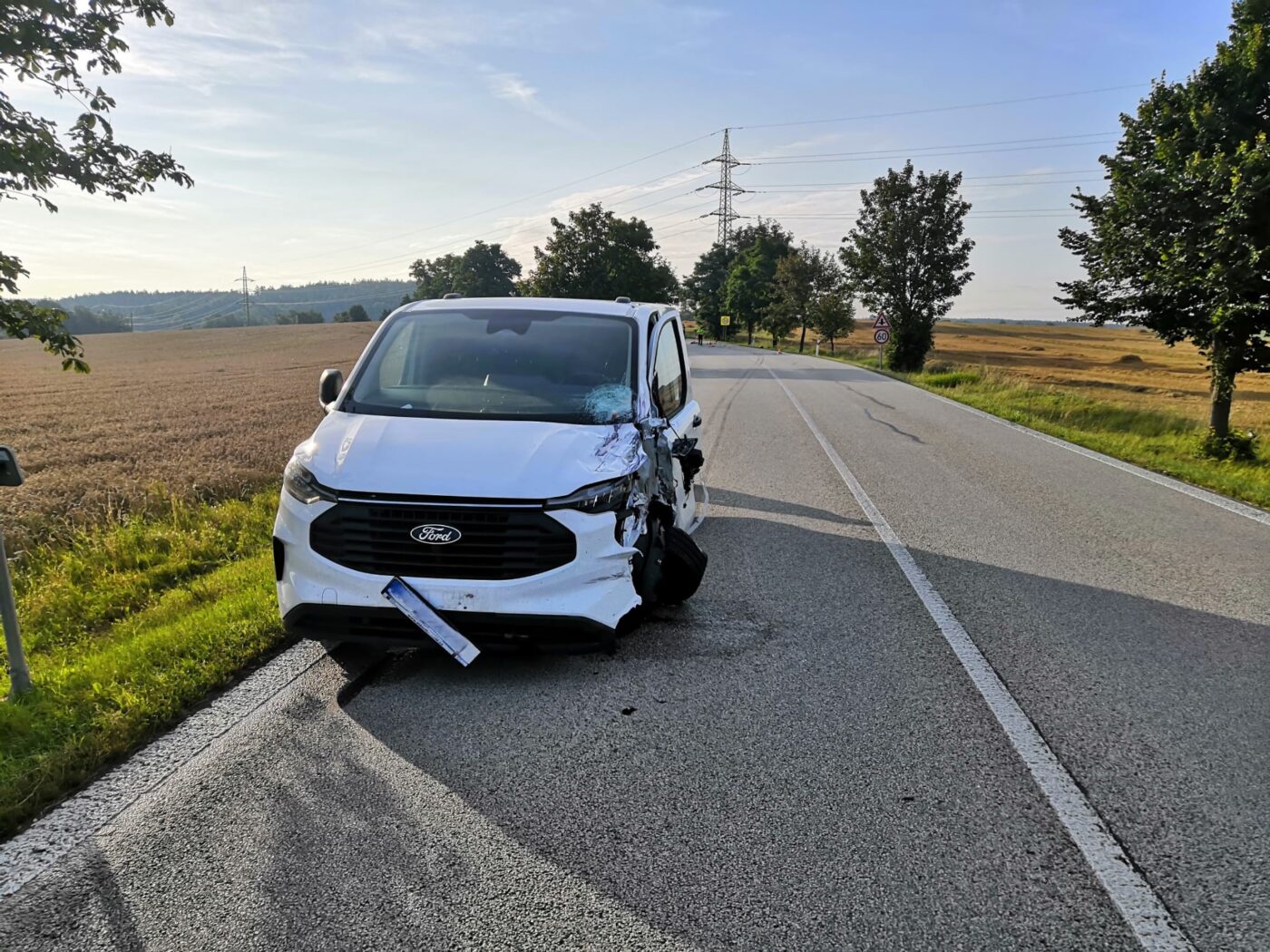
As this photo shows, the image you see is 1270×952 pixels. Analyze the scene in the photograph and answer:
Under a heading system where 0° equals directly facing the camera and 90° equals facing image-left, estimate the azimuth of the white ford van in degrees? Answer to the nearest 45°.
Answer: approximately 0°

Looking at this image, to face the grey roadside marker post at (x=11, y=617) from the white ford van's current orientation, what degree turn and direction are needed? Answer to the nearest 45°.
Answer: approximately 90° to its right

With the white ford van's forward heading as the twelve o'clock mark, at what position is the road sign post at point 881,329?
The road sign post is roughly at 7 o'clock from the white ford van.

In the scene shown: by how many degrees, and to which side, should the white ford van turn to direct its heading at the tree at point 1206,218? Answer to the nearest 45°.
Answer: approximately 135° to its left

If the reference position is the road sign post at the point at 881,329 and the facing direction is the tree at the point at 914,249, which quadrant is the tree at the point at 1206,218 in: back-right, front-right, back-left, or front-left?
back-right

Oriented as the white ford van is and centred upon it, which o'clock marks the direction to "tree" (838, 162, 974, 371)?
The tree is roughly at 7 o'clock from the white ford van.
